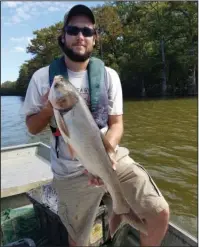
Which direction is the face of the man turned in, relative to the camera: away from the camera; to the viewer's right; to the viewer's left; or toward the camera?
toward the camera

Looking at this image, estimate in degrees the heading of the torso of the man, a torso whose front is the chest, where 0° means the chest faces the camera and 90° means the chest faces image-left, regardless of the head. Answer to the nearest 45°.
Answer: approximately 0°
